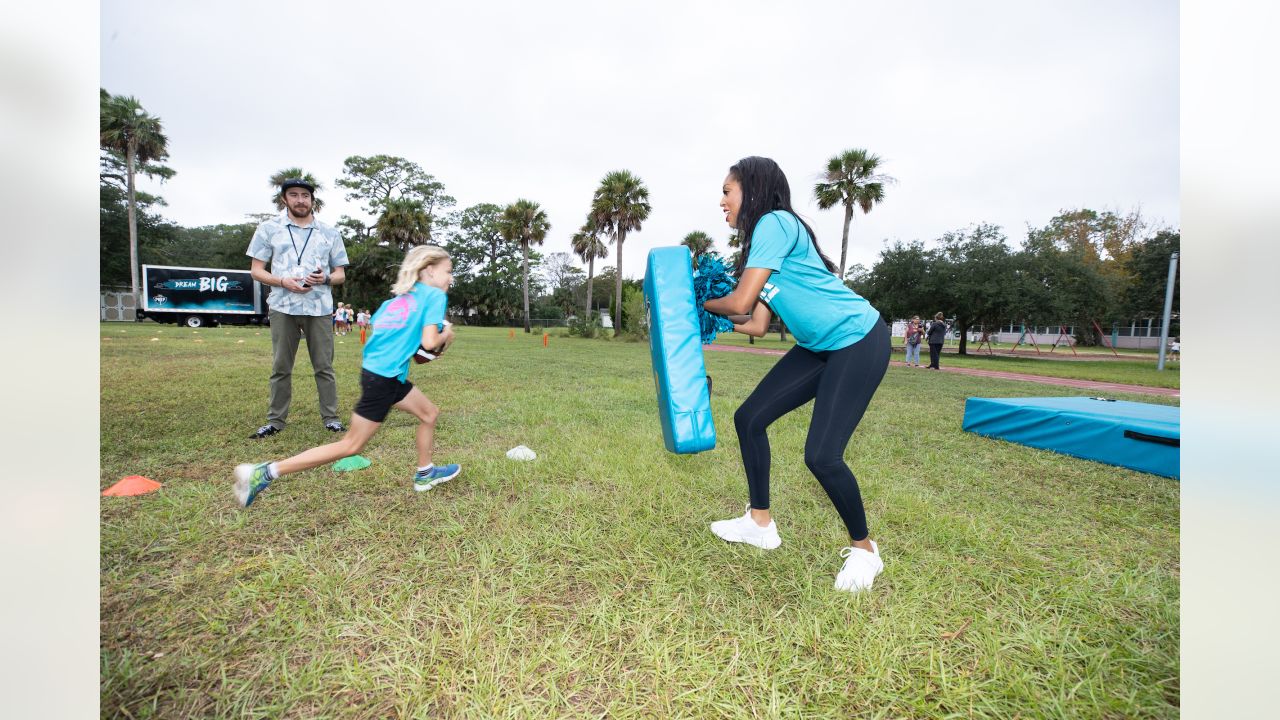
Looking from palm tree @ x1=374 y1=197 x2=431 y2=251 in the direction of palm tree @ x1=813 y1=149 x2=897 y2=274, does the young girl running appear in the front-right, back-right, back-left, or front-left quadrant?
front-right

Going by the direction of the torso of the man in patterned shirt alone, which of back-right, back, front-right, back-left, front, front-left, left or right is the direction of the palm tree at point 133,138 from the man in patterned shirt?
back

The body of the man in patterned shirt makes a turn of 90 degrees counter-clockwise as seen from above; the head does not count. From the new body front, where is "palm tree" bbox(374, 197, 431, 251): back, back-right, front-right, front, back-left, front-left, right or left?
left

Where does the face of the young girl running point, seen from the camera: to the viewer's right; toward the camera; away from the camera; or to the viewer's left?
to the viewer's right

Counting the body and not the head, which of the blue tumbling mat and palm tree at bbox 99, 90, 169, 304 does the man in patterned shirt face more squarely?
the blue tumbling mat

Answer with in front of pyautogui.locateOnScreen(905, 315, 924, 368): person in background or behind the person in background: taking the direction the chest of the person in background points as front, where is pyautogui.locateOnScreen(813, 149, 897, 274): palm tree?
behind

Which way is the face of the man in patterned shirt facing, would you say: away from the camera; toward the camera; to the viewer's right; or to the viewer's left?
toward the camera

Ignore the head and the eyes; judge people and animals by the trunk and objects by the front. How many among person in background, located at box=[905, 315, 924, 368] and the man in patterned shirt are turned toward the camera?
2

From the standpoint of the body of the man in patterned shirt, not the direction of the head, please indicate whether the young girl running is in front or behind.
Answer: in front

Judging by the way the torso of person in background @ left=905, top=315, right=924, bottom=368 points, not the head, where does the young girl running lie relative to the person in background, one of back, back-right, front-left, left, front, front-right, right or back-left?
front

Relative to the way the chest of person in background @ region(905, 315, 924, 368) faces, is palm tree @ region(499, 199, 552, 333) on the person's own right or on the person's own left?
on the person's own right

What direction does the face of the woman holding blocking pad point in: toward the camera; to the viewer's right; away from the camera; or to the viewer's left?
to the viewer's left

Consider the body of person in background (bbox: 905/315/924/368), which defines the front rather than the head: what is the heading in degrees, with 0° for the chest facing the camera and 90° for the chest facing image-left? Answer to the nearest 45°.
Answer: approximately 0°

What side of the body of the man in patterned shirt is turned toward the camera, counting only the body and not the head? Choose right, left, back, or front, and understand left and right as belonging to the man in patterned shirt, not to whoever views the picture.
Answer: front

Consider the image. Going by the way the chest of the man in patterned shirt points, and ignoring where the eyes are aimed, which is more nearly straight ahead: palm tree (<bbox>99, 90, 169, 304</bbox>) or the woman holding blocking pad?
the woman holding blocking pad
